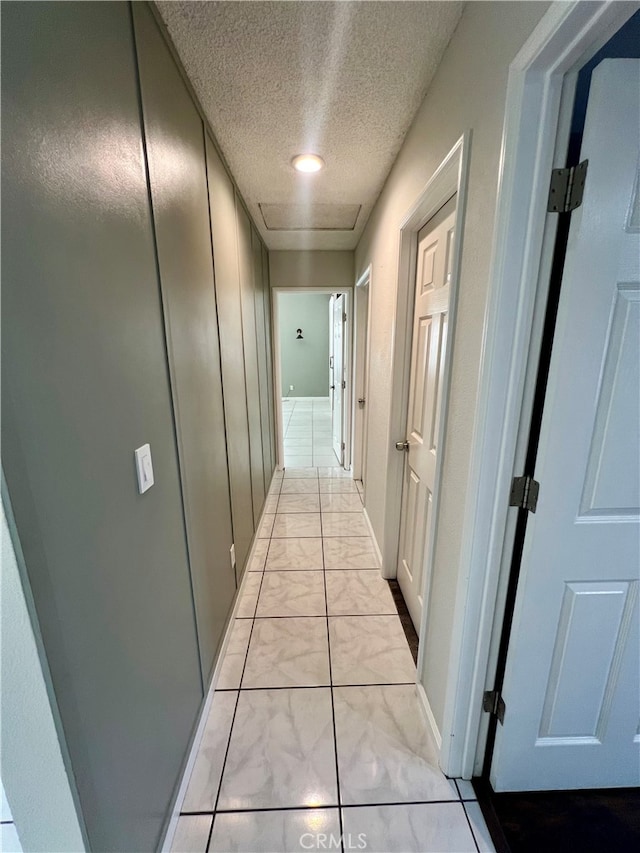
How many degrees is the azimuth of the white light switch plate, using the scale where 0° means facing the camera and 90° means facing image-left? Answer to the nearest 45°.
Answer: approximately 315°

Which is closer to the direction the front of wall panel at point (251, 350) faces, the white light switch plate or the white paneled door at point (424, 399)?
the white paneled door

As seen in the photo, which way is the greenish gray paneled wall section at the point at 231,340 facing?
to the viewer's right

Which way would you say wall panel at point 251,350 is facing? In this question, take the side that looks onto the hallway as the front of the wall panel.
to the viewer's right

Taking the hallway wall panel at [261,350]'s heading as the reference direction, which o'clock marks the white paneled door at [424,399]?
The white paneled door is roughly at 2 o'clock from the hallway wall panel.

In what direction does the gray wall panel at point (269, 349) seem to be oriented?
to the viewer's right

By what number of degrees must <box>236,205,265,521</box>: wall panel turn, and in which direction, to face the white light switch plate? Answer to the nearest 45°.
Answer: approximately 90° to its right

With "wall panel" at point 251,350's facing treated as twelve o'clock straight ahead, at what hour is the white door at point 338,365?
The white door is roughly at 10 o'clock from the wall panel.

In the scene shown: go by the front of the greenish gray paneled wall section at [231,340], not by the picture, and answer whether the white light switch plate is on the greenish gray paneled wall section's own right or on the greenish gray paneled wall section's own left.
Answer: on the greenish gray paneled wall section's own right

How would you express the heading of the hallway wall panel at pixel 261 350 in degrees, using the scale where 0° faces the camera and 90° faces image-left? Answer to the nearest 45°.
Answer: approximately 270°
